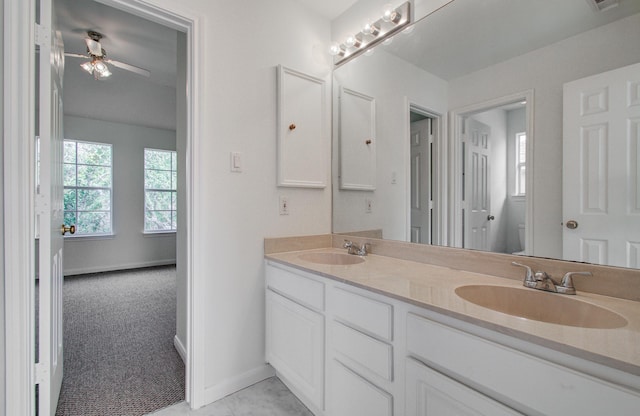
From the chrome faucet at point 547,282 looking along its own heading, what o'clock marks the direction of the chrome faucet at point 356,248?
the chrome faucet at point 356,248 is roughly at 2 o'clock from the chrome faucet at point 547,282.

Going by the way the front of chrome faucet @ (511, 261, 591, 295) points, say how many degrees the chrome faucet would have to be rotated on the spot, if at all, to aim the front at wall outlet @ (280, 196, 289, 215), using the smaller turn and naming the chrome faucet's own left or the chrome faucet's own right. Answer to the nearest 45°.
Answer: approximately 45° to the chrome faucet's own right

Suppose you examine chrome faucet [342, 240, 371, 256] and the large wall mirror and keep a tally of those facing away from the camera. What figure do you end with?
0

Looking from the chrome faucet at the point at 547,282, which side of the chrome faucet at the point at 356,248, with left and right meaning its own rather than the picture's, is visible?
left

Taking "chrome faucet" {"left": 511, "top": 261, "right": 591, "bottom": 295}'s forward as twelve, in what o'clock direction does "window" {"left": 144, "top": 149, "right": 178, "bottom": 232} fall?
The window is roughly at 2 o'clock from the chrome faucet.

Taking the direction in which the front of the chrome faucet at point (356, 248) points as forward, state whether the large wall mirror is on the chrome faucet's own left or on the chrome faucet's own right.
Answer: on the chrome faucet's own left

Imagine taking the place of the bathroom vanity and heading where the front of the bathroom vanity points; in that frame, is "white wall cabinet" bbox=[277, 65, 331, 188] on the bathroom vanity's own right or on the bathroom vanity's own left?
on the bathroom vanity's own right

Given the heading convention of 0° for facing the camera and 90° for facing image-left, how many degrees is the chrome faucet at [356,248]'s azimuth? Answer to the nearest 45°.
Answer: approximately 45°

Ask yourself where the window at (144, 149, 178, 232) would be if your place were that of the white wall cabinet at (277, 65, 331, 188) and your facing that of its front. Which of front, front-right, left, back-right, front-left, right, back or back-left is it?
back

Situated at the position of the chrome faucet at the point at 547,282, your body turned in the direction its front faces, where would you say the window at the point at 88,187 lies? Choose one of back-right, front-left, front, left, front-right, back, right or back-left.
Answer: front-right

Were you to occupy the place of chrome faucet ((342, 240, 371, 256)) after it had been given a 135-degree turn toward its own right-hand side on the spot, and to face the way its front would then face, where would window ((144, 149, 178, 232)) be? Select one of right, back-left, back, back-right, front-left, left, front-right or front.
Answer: front-left
